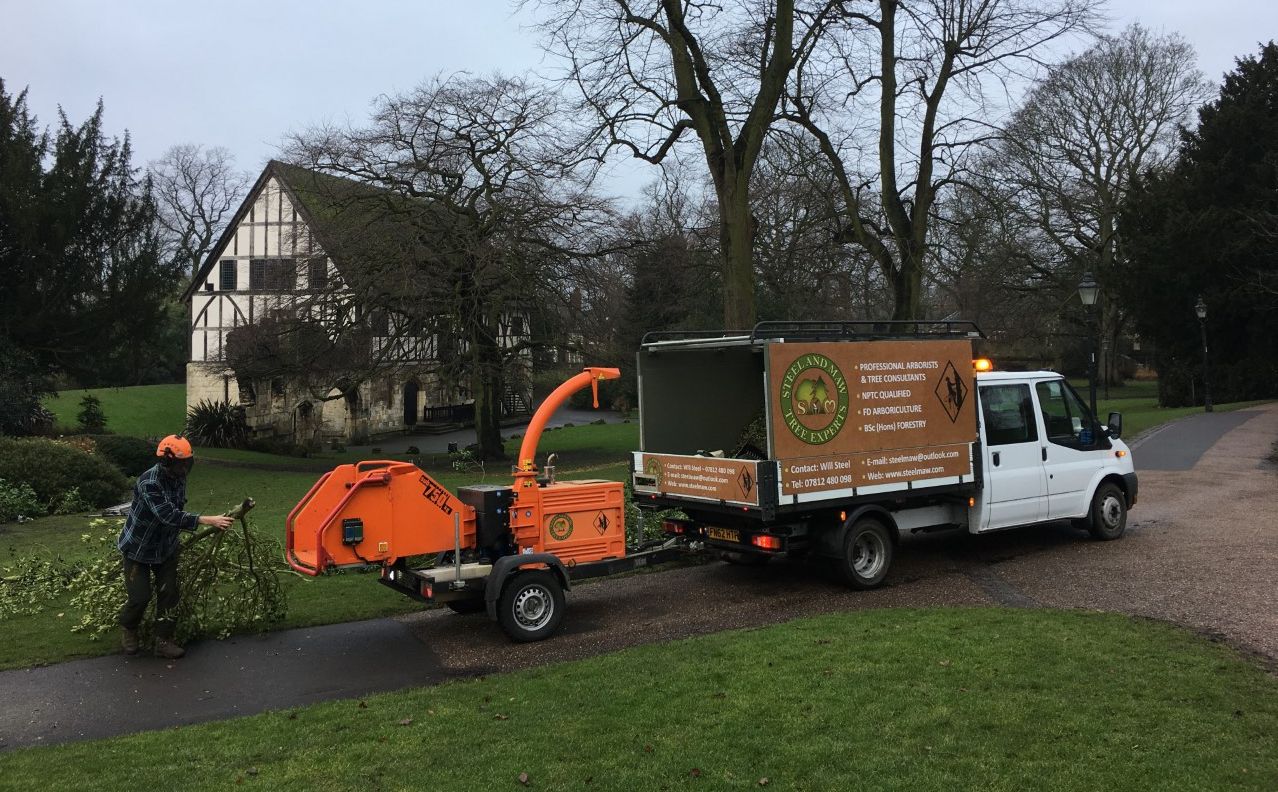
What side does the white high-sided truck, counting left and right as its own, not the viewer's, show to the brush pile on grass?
back

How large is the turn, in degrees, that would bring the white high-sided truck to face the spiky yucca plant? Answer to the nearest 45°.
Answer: approximately 90° to its left

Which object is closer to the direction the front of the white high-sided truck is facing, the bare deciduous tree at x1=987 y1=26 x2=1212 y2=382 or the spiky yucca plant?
the bare deciduous tree

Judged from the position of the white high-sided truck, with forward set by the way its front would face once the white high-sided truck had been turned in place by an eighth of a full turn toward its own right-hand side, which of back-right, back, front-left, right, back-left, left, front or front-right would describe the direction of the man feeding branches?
back-right

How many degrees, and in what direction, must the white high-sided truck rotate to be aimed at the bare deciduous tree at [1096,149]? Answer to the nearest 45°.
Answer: approximately 45° to its left

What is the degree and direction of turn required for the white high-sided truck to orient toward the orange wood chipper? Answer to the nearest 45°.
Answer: approximately 180°

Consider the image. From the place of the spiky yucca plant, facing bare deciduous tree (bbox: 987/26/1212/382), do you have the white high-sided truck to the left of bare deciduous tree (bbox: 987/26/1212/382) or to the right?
right

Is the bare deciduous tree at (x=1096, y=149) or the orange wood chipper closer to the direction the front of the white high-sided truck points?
the bare deciduous tree

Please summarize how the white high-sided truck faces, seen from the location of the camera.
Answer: facing away from the viewer and to the right of the viewer
